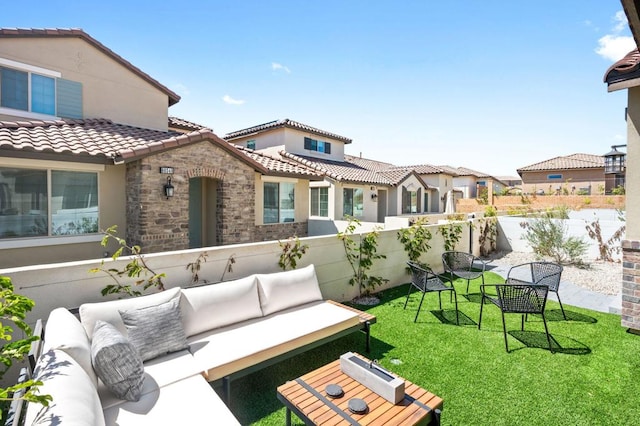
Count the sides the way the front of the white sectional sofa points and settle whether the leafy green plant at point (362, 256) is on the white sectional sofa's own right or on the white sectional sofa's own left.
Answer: on the white sectional sofa's own left

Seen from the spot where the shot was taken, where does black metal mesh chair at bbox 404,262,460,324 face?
facing to the right of the viewer

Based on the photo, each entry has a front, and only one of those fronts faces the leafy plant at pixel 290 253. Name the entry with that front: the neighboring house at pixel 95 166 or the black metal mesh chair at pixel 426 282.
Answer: the neighboring house

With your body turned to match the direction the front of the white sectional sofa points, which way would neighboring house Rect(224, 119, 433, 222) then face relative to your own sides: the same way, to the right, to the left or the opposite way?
the same way

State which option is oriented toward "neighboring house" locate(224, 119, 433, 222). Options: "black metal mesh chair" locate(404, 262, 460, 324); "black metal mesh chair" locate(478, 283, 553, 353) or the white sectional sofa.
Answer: "black metal mesh chair" locate(478, 283, 553, 353)

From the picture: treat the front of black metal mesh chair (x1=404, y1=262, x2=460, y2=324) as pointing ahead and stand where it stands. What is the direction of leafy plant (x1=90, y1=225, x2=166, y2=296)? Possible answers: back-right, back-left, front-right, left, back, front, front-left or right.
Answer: back-right

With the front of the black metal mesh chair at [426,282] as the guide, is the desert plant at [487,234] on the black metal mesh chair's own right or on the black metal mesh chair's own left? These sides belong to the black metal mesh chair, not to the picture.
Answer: on the black metal mesh chair's own left

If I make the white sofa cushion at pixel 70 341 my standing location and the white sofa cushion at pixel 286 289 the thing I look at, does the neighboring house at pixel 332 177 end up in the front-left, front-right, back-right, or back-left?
front-left

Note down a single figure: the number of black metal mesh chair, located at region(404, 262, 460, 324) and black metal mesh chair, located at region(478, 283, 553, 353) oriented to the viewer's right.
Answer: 1

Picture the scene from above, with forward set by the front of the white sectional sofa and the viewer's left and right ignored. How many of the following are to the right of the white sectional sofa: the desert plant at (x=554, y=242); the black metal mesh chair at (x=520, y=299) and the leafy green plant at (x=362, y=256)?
0

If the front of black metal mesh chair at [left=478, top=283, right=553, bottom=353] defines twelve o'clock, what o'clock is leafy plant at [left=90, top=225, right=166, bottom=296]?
The leafy plant is roughly at 9 o'clock from the black metal mesh chair.

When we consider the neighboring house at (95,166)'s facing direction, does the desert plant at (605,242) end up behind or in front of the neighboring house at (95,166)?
in front
